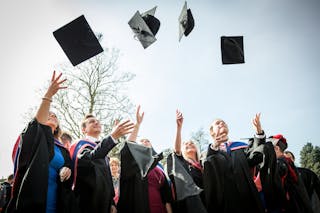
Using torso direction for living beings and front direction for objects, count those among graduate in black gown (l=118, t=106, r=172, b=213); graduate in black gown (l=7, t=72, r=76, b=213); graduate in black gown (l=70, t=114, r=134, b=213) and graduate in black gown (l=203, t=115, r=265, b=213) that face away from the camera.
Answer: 0

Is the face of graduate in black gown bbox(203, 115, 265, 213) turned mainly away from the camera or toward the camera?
toward the camera

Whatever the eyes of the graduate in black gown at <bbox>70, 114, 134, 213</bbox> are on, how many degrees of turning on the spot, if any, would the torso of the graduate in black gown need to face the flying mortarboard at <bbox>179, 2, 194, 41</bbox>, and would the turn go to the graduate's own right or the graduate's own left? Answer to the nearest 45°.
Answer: approximately 90° to the graduate's own left

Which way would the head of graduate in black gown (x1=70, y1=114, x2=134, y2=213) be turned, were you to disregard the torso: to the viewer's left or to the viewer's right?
to the viewer's right

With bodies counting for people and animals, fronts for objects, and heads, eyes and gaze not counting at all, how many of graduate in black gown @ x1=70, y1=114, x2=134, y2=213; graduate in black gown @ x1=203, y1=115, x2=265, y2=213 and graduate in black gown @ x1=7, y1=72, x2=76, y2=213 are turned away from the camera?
0

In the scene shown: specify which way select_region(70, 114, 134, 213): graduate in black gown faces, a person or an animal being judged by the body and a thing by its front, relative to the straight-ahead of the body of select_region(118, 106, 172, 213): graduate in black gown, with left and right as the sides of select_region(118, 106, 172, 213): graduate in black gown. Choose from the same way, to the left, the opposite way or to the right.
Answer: the same way

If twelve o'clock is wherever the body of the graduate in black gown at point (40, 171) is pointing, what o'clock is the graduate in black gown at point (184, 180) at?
the graduate in black gown at point (184, 180) is roughly at 10 o'clock from the graduate in black gown at point (40, 171).

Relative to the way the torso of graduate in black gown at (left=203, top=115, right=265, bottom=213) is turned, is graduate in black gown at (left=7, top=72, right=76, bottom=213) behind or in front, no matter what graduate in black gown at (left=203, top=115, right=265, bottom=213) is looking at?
in front

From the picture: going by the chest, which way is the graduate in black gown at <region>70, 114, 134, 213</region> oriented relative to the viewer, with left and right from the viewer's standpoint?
facing the viewer and to the right of the viewer

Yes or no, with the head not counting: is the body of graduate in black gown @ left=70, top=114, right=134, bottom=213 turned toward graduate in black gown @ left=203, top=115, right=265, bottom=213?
no

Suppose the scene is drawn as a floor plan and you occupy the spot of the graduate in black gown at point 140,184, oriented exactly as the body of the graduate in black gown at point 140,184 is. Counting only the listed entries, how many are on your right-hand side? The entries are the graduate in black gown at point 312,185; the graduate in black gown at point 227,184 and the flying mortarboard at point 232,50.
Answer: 0

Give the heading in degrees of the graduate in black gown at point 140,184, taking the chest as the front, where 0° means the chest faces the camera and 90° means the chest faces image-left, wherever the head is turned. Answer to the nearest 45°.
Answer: approximately 315°

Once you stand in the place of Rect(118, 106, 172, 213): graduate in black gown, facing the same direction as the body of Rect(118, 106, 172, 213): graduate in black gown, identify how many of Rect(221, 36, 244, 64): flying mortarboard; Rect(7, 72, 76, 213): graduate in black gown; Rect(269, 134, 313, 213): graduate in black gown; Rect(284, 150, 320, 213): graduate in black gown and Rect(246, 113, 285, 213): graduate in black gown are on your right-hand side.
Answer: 1

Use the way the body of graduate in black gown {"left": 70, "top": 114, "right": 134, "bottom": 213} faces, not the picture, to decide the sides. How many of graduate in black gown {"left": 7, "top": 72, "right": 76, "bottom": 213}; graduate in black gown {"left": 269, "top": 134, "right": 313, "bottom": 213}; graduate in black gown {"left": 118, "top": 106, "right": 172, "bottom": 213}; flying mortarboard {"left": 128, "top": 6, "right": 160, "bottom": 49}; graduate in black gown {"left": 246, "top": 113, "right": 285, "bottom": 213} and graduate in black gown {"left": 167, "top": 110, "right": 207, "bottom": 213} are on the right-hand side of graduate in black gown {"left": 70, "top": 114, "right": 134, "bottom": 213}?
1

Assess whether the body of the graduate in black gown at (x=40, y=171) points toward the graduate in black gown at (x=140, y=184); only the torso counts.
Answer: no

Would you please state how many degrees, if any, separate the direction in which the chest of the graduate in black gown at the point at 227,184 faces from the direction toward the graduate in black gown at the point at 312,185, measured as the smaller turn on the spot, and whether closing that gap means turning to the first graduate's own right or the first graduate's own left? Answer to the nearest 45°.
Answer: approximately 135° to the first graduate's own left

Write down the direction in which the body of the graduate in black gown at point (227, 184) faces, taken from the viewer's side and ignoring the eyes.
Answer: toward the camera

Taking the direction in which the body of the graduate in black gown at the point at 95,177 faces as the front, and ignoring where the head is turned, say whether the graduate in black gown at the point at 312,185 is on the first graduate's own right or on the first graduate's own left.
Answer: on the first graduate's own left

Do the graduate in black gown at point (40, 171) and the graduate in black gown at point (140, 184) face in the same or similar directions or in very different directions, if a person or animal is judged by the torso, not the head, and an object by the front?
same or similar directions
